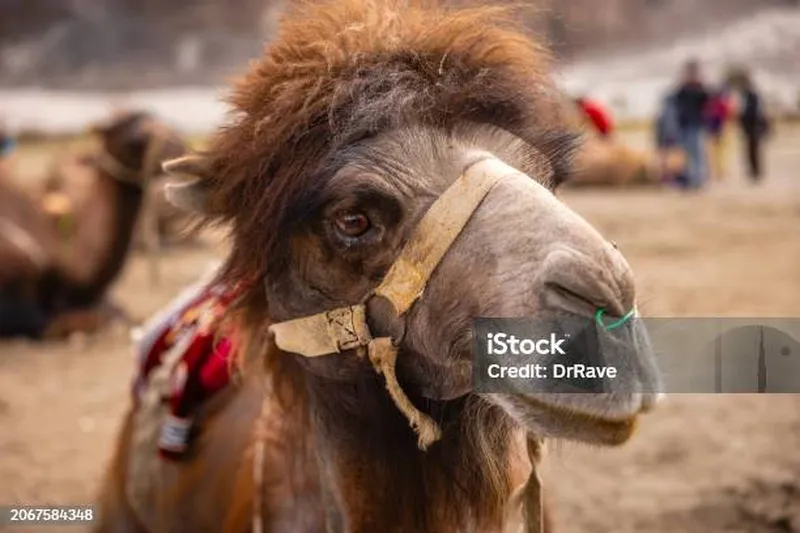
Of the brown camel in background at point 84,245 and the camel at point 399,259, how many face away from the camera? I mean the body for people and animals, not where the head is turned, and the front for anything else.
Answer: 0

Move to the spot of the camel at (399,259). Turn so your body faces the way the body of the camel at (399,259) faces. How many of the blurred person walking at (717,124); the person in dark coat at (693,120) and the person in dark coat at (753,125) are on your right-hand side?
0

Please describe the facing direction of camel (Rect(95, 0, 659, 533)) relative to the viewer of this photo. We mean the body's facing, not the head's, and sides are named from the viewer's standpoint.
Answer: facing the viewer and to the right of the viewer

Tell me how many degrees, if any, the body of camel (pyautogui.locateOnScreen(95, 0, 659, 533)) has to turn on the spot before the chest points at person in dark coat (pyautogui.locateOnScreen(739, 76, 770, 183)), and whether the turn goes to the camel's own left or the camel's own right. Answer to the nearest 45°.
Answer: approximately 90° to the camel's own left

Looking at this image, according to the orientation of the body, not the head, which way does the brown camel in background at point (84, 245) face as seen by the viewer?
to the viewer's right

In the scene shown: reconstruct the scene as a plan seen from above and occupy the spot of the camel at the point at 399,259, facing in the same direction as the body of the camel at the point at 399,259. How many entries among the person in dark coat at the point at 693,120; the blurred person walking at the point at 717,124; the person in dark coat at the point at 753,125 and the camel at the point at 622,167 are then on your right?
0

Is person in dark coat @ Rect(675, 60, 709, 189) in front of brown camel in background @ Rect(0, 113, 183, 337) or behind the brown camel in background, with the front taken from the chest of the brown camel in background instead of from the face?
in front

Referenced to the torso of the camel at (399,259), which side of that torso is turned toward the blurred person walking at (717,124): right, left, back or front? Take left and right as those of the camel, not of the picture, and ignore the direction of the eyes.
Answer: left
